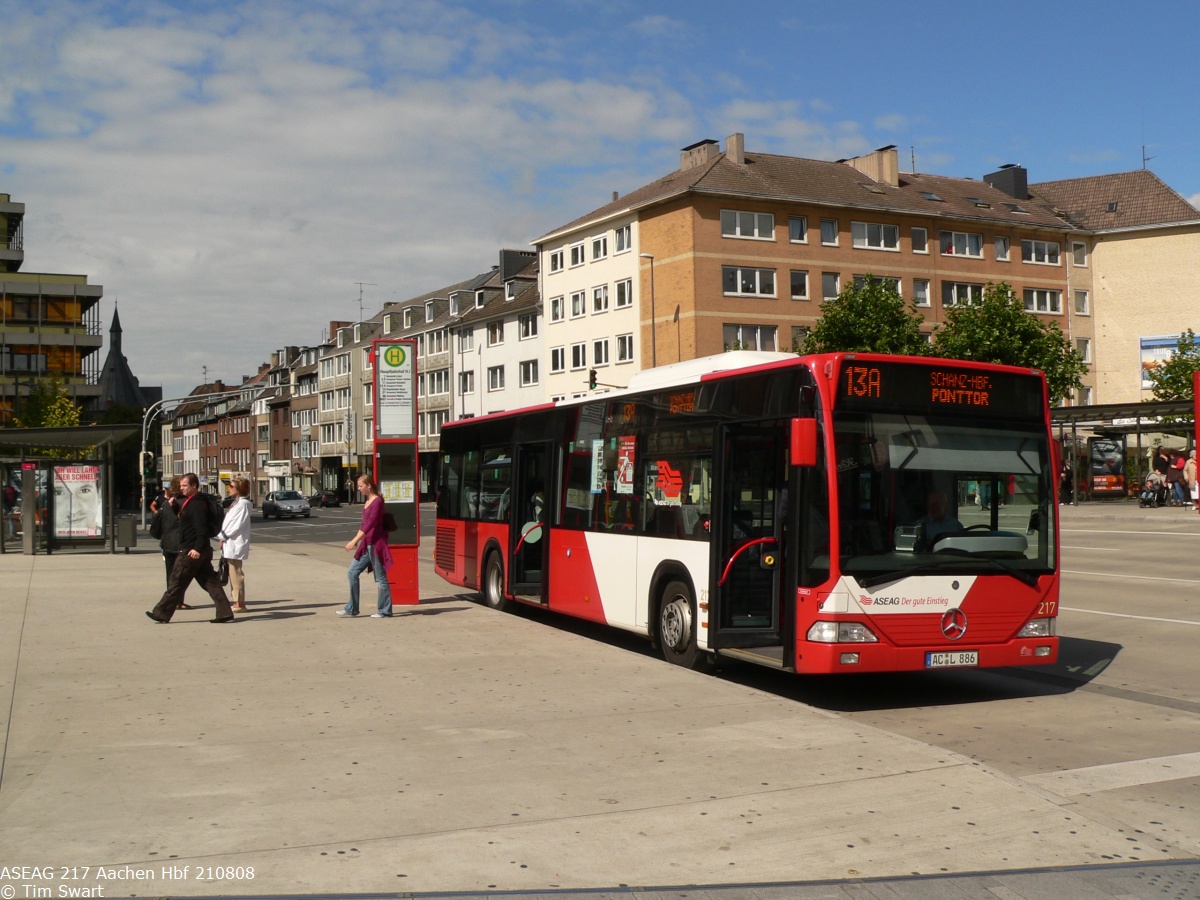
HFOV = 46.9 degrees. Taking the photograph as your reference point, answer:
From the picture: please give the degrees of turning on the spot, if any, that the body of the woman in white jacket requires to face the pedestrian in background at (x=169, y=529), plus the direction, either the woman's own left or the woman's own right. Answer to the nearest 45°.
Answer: approximately 45° to the woman's own right

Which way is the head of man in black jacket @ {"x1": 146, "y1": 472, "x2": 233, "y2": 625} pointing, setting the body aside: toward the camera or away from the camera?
toward the camera

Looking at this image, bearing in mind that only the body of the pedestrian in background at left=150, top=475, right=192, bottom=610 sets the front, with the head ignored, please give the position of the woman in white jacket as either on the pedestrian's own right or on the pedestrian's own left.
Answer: on the pedestrian's own right

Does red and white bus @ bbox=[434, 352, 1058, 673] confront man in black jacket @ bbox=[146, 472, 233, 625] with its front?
no

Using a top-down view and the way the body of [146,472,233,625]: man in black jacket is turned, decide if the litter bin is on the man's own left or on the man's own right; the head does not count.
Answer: on the man's own right

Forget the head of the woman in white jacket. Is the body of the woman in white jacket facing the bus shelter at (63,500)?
no

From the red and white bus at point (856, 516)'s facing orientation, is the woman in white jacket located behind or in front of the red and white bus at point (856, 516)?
behind

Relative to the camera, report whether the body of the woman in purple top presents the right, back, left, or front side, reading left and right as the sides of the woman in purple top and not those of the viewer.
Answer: left

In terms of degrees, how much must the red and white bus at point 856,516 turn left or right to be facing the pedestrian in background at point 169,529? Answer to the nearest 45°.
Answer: approximately 180°

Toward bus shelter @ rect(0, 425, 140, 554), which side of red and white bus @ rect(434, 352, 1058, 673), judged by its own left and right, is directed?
back

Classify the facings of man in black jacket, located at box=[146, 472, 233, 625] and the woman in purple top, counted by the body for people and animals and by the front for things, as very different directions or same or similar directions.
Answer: same or similar directions
